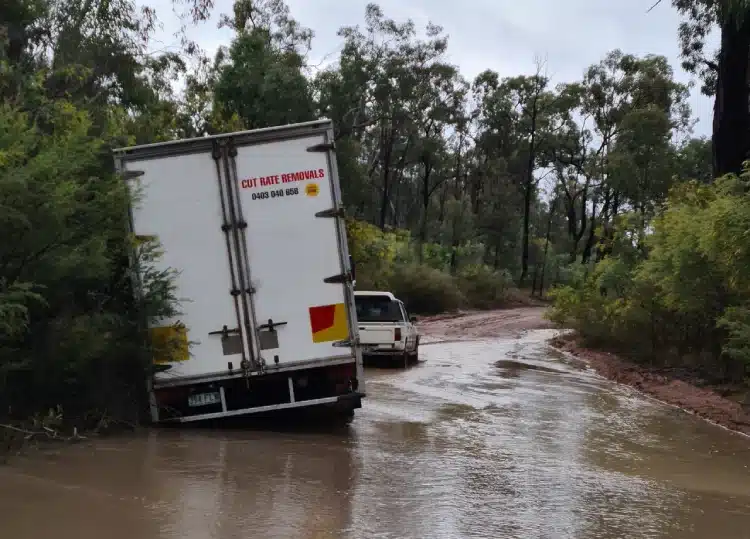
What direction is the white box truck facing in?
away from the camera

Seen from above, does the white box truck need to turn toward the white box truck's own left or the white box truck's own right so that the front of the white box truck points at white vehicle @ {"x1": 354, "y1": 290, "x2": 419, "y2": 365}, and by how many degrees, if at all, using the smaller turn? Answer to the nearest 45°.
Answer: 0° — it already faces it

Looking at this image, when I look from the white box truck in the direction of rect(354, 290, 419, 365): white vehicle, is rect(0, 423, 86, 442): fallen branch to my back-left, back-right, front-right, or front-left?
back-left

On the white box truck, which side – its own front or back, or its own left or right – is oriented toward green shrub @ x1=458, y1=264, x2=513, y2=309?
front

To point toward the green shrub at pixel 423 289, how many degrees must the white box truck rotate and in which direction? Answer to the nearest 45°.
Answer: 0° — it already faces it

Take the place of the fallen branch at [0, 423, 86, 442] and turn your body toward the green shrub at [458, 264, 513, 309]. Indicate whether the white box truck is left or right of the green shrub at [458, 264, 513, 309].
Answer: right

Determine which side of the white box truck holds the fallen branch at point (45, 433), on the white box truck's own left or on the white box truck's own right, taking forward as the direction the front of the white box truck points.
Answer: on the white box truck's own left
